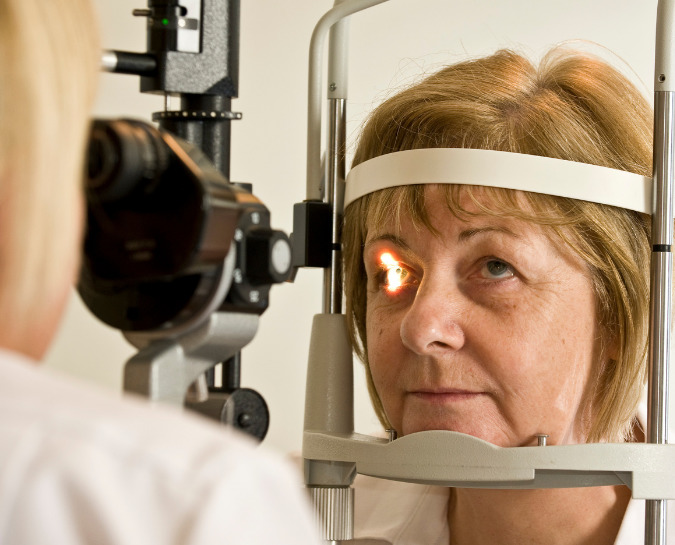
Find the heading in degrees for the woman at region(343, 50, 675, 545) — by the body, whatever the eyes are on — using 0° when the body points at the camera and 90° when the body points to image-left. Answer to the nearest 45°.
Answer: approximately 45°

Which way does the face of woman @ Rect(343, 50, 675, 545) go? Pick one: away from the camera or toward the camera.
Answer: toward the camera
